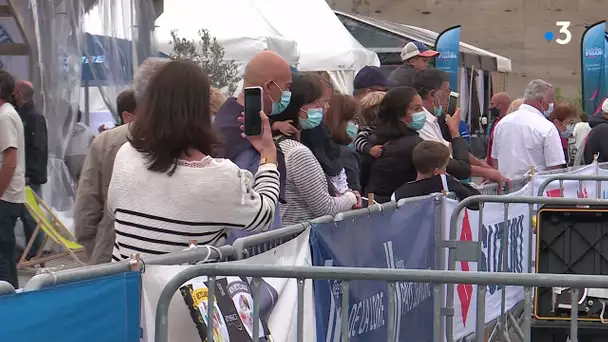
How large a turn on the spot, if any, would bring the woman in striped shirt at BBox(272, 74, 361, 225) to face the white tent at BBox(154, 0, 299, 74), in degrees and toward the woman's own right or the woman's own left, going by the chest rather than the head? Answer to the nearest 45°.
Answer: approximately 90° to the woman's own left

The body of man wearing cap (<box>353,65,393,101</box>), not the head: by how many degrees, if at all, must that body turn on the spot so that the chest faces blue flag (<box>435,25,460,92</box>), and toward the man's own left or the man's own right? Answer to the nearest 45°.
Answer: approximately 90° to the man's own left

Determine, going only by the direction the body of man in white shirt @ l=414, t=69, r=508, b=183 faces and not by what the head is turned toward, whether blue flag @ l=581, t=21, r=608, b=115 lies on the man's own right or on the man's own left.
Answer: on the man's own left

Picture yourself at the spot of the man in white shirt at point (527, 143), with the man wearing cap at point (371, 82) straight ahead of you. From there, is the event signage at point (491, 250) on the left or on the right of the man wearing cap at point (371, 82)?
left

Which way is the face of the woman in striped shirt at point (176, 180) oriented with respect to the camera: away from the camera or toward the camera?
away from the camera

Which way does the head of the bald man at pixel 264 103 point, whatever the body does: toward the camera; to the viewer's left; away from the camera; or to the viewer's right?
to the viewer's right
